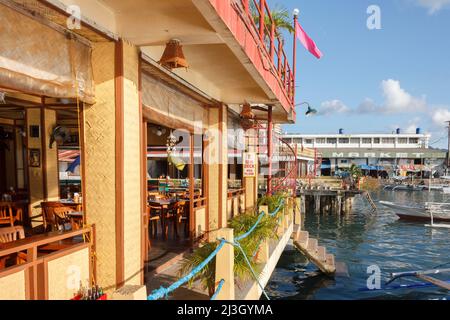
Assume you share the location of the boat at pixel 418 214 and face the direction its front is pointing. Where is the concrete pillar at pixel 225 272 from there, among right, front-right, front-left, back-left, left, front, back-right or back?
left

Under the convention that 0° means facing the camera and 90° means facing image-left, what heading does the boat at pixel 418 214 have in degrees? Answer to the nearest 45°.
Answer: approximately 90°

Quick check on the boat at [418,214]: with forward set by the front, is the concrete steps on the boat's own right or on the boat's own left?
on the boat's own left

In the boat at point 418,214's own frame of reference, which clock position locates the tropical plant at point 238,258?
The tropical plant is roughly at 9 o'clock from the boat.

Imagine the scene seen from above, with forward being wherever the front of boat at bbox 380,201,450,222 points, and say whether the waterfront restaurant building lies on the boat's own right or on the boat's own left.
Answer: on the boat's own left

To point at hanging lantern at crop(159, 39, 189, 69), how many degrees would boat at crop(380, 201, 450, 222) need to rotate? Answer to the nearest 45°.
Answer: approximately 90° to its left

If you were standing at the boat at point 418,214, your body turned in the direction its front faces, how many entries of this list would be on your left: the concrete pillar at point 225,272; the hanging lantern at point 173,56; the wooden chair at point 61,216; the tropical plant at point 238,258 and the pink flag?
5
